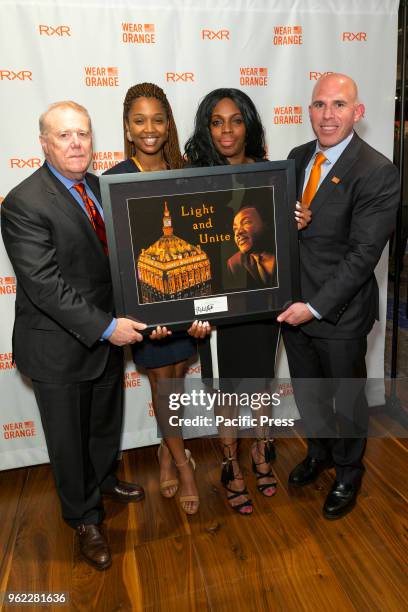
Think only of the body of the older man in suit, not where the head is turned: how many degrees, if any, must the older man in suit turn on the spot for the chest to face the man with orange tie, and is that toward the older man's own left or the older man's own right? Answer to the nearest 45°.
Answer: approximately 45° to the older man's own left

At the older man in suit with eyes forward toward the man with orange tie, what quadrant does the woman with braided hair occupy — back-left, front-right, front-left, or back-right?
front-left

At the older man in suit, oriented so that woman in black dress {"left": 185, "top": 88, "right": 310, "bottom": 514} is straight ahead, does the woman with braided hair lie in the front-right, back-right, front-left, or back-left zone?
front-left

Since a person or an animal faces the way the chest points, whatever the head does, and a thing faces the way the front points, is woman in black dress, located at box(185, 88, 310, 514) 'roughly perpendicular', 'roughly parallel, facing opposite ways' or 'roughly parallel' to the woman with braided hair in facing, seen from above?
roughly parallel

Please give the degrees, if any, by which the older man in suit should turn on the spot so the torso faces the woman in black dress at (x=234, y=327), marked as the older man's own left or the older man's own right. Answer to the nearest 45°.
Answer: approximately 45° to the older man's own left

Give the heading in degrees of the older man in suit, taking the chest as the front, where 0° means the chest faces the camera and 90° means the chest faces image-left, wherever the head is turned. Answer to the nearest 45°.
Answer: approximately 315°

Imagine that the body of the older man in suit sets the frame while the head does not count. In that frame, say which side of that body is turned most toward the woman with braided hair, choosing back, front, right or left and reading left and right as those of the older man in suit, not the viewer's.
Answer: left

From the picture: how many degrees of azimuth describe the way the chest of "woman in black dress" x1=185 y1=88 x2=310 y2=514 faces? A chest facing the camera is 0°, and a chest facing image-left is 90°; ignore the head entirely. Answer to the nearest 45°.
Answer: approximately 0°

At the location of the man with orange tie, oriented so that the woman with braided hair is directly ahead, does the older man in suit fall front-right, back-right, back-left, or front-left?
front-left

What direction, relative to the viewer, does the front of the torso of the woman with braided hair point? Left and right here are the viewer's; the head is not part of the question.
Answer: facing the viewer
